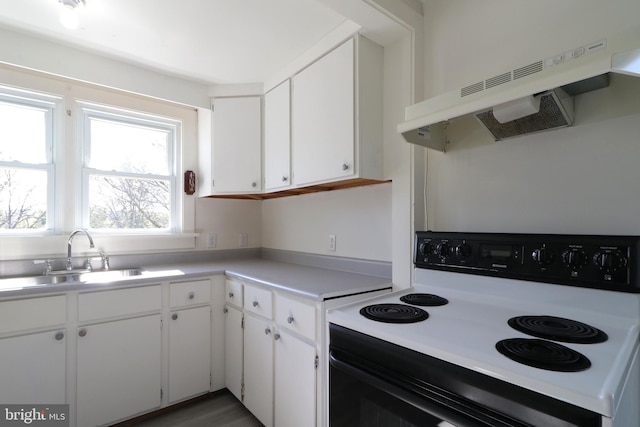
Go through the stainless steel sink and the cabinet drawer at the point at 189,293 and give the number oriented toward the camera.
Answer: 2

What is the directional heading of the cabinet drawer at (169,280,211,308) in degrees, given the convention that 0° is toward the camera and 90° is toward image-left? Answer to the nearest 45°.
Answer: approximately 0°

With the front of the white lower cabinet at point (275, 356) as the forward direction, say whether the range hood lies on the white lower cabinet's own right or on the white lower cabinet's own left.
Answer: on the white lower cabinet's own left

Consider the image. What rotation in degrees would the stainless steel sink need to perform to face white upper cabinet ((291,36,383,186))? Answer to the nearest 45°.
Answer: approximately 45° to its left

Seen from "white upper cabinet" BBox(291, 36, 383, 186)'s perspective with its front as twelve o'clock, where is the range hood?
The range hood is roughly at 9 o'clock from the white upper cabinet.

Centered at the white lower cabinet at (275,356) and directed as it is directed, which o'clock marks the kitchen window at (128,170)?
The kitchen window is roughly at 3 o'clock from the white lower cabinet.

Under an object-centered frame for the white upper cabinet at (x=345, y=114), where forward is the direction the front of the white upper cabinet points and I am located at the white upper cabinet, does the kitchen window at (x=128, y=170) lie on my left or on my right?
on my right
